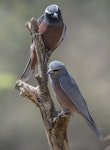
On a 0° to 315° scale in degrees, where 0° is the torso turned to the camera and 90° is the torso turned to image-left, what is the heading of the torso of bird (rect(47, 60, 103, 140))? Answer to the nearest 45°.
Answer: approximately 90°

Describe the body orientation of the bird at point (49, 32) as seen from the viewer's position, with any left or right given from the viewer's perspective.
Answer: facing the viewer and to the right of the viewer

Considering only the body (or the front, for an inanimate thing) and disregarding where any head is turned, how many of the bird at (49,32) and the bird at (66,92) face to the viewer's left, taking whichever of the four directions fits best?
1
